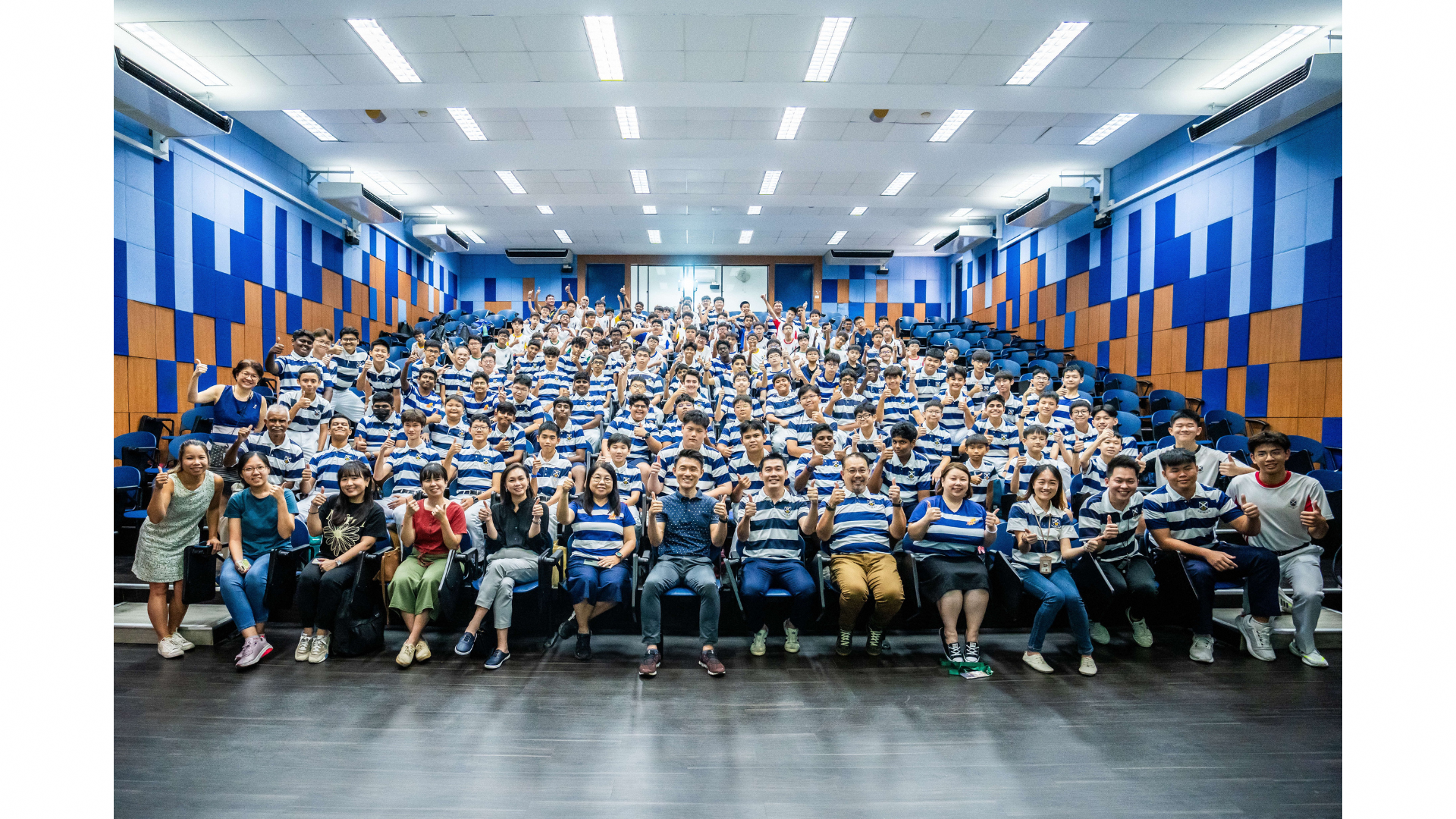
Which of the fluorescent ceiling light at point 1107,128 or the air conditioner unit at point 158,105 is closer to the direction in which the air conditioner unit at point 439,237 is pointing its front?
the fluorescent ceiling light

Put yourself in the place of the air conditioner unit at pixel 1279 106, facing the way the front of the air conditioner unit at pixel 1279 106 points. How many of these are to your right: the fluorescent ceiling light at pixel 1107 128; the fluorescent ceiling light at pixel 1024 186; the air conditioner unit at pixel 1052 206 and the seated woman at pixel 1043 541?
3

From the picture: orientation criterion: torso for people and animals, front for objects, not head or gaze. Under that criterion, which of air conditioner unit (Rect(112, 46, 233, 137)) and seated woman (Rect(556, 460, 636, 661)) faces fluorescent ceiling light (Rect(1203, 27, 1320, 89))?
the air conditioner unit

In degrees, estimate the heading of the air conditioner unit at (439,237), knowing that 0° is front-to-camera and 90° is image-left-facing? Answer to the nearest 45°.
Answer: approximately 315°

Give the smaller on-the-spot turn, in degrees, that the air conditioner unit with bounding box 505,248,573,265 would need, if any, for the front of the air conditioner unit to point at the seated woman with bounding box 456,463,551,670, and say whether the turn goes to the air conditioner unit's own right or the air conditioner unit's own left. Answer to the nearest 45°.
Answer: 0° — it already faces them

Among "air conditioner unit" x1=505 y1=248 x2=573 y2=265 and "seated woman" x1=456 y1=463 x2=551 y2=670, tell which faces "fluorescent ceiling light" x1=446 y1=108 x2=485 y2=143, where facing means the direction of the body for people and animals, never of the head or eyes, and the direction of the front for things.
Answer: the air conditioner unit

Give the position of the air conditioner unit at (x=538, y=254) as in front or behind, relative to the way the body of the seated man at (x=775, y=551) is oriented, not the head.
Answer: behind

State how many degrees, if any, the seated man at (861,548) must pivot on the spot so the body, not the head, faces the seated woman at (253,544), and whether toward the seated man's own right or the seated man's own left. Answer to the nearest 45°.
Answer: approximately 90° to the seated man's own right

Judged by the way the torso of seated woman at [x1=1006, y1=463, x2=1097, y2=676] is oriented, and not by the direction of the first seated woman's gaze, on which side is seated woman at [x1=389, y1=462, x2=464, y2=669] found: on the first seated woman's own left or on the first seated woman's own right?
on the first seated woman's own right

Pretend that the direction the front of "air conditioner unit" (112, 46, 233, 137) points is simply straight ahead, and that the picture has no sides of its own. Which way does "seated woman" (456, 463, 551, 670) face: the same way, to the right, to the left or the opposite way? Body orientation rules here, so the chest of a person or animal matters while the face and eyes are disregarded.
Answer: to the right
